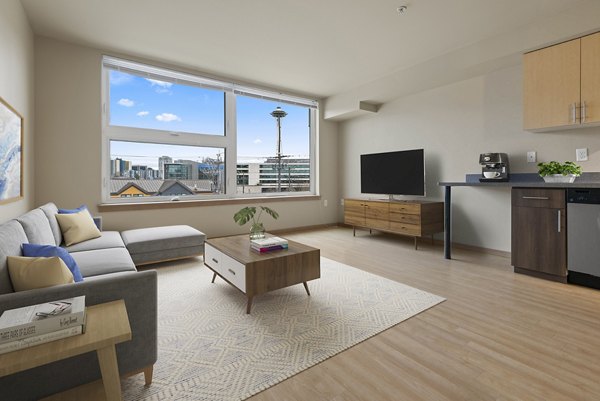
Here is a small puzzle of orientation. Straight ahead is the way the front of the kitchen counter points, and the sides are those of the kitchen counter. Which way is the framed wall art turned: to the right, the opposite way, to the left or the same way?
the opposite way

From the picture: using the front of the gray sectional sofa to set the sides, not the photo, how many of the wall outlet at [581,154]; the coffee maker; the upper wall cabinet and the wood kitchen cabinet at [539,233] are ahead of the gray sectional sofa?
4

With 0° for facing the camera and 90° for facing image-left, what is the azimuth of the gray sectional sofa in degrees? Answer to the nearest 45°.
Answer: approximately 270°

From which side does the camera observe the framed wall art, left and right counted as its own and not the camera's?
right

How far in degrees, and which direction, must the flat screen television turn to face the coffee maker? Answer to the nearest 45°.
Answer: approximately 90° to its left

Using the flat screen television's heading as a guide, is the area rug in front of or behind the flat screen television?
in front

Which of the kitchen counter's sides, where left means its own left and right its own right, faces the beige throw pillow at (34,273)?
front

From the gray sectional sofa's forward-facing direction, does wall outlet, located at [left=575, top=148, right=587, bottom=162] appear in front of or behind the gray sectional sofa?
in front

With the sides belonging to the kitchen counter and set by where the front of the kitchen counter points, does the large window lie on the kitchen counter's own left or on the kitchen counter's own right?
on the kitchen counter's own right
